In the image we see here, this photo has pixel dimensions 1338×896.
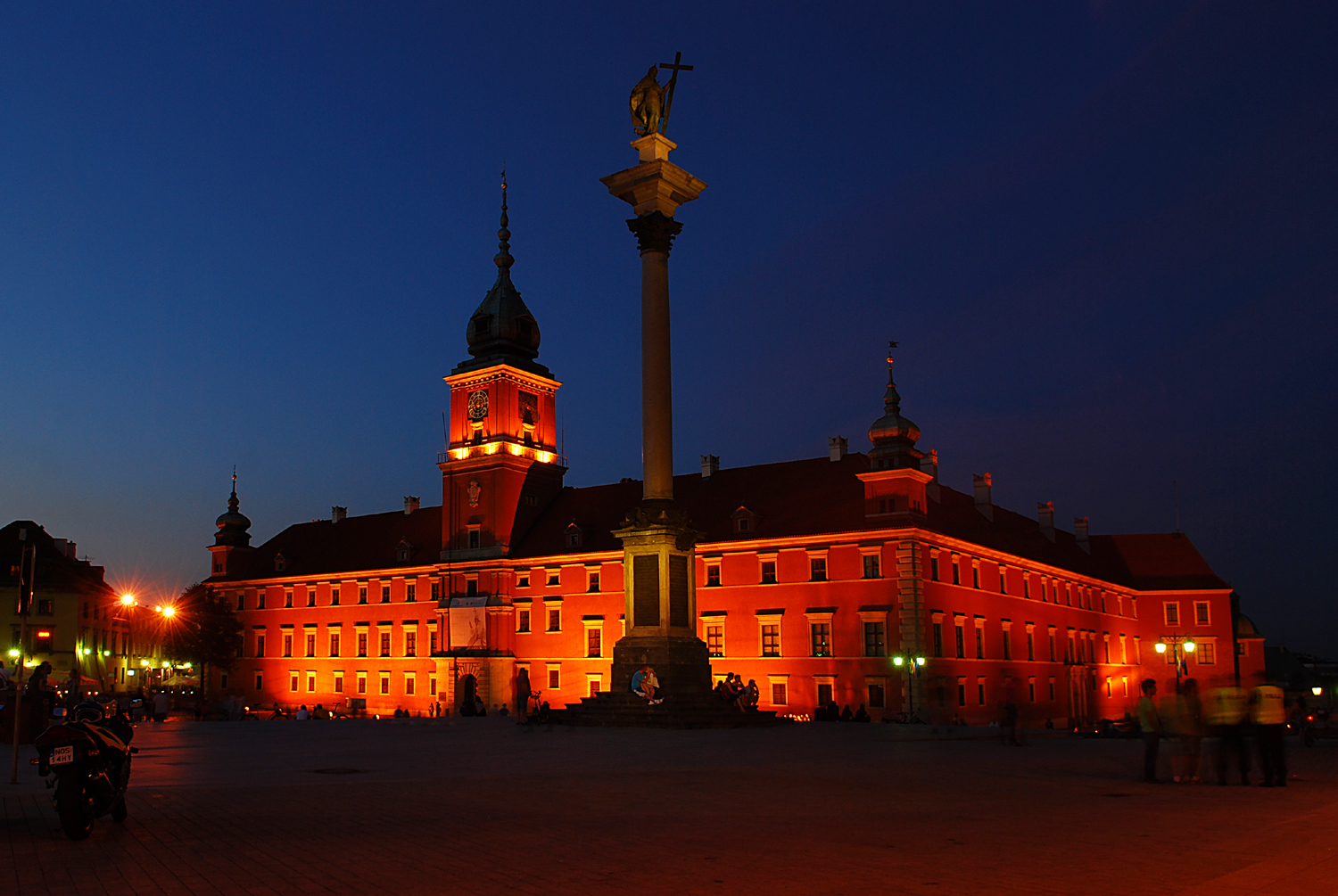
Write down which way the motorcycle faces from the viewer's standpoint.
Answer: facing away from the viewer and to the right of the viewer

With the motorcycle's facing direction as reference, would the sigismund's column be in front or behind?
in front

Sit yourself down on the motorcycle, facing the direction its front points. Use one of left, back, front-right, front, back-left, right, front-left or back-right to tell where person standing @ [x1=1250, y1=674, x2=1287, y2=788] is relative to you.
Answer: front-right

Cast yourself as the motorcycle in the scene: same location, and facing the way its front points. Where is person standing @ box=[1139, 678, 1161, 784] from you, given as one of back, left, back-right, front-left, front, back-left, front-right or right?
front-right
